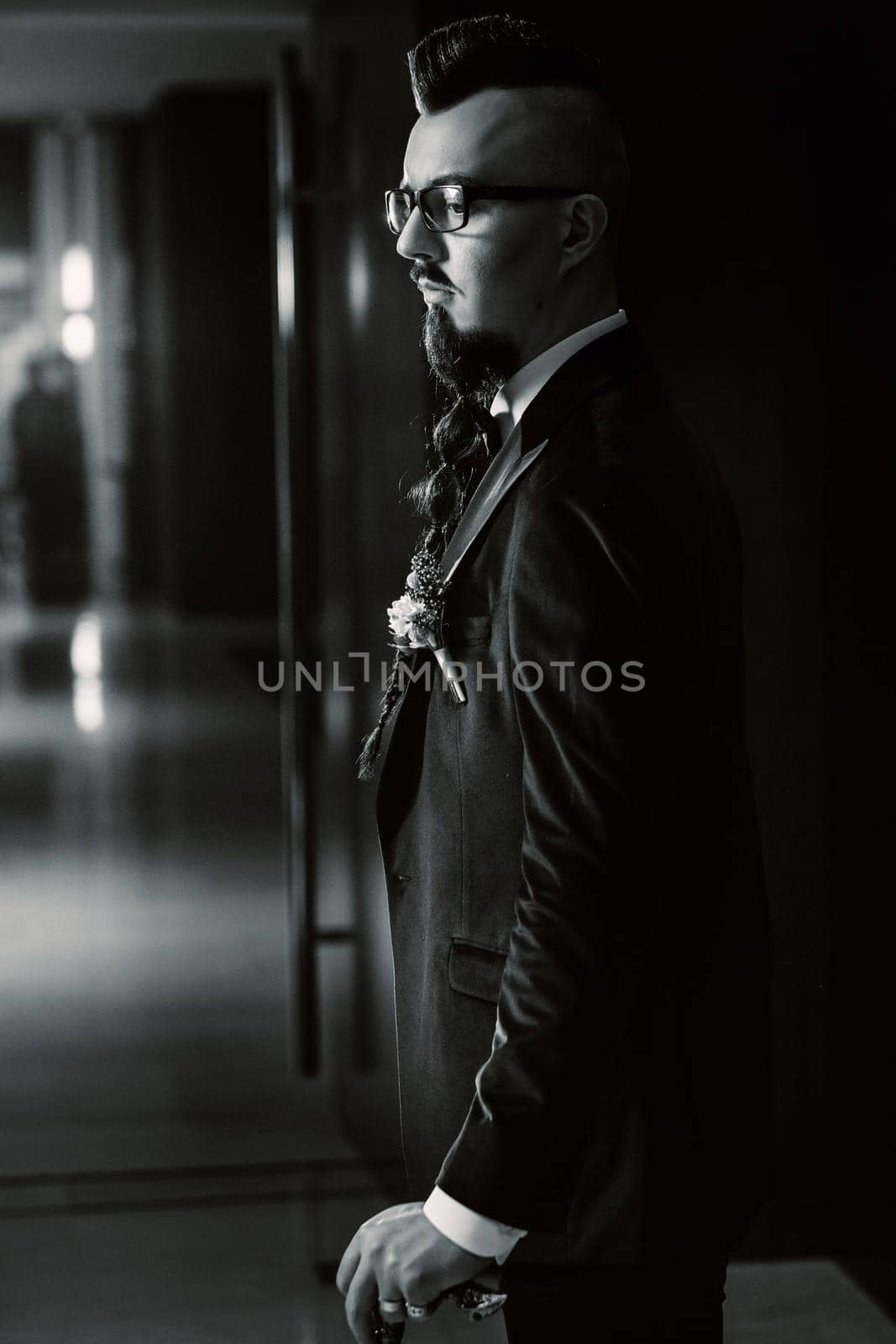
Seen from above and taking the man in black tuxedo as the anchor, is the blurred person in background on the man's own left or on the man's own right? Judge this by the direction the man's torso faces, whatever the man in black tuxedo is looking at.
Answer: on the man's own right

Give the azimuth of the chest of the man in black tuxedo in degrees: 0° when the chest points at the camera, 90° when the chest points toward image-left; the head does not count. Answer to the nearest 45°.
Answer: approximately 90°

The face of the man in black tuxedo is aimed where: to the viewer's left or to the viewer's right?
to the viewer's left

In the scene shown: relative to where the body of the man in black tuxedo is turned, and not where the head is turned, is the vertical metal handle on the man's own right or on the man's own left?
on the man's own right
